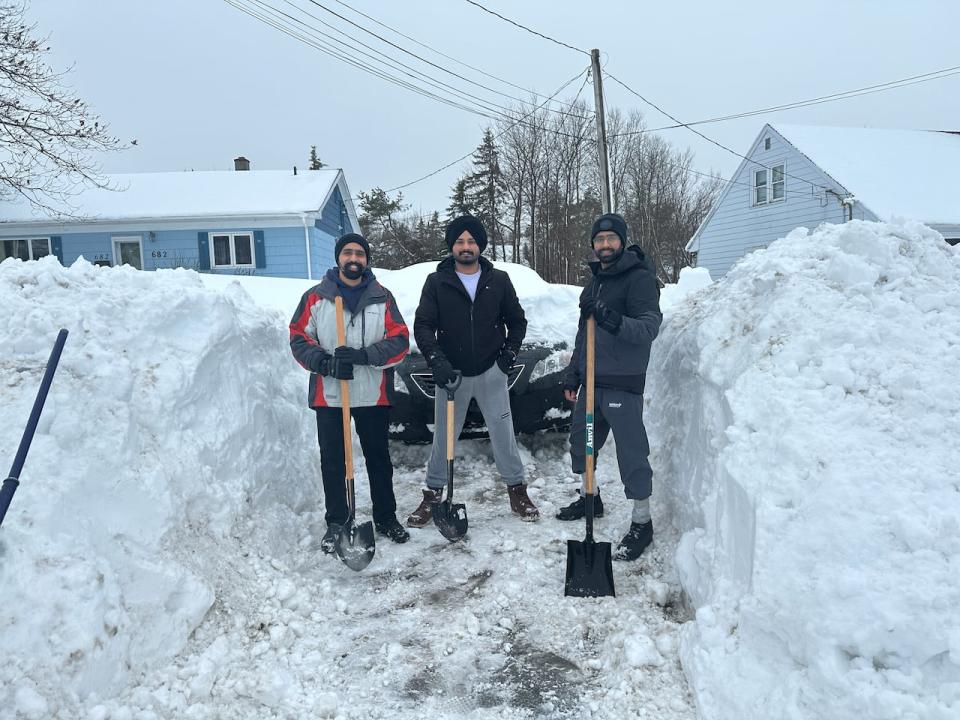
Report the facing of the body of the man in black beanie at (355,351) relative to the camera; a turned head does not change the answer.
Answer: toward the camera

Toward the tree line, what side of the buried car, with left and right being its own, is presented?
back

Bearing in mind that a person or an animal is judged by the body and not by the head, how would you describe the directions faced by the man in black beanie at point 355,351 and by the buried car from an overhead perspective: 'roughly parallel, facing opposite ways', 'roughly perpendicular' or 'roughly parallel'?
roughly parallel

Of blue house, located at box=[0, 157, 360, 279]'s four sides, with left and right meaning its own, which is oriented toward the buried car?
front

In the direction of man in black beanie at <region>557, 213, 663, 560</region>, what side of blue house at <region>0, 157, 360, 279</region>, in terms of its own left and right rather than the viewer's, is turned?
front

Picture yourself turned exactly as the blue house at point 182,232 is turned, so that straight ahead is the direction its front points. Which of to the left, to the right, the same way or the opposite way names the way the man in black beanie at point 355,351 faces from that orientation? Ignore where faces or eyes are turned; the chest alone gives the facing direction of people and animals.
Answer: the same way

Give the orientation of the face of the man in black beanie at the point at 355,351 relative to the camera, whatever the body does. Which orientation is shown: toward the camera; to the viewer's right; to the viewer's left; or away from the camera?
toward the camera

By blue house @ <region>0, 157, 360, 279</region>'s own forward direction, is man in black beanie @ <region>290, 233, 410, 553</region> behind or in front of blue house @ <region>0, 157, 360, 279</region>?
in front

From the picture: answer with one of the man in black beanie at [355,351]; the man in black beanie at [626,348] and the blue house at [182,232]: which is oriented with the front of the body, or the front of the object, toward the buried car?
the blue house

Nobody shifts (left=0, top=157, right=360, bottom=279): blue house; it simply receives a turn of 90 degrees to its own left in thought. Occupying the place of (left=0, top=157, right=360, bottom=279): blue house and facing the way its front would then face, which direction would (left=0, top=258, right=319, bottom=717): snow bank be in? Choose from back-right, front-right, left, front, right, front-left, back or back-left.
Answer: right

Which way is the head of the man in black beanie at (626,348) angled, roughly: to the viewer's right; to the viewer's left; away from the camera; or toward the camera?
toward the camera

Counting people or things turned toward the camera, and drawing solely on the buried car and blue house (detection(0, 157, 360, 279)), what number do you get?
2

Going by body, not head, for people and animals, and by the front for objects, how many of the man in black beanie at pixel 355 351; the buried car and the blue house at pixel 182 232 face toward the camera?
3
